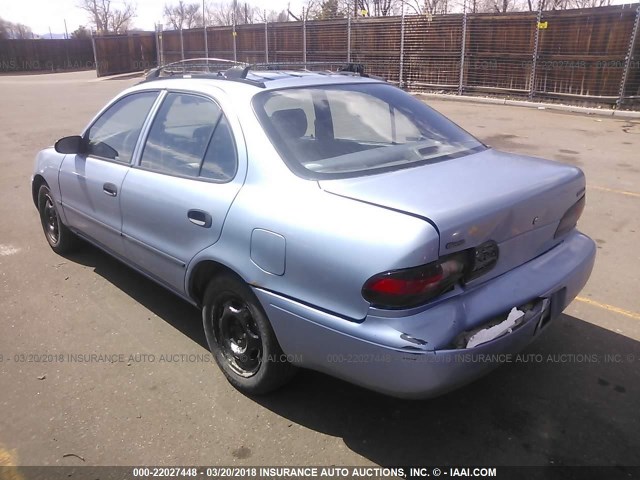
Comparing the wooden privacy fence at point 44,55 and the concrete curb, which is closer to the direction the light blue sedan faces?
the wooden privacy fence

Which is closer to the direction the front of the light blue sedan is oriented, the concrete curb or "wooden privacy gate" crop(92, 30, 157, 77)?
the wooden privacy gate

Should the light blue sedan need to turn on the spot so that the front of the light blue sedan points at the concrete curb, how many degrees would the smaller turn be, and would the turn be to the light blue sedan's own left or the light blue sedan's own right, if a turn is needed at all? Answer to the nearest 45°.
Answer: approximately 90° to the light blue sedan's own right

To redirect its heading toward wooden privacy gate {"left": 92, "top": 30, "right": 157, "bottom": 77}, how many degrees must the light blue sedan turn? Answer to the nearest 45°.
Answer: approximately 45° to its right

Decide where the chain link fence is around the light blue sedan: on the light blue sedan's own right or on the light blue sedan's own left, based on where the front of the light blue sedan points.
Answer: on the light blue sedan's own right

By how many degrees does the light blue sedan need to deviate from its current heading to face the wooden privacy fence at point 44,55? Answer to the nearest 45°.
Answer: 0° — it already faces it

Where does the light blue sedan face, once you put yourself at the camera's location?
facing away from the viewer and to the left of the viewer
